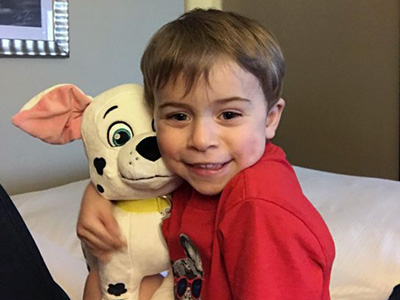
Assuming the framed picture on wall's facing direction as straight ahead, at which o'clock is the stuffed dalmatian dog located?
The stuffed dalmatian dog is roughly at 12 o'clock from the framed picture on wall.

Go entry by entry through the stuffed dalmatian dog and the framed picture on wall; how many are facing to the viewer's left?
0

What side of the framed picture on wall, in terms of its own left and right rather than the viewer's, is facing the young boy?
front

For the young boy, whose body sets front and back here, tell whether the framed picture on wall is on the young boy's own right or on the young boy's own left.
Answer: on the young boy's own right

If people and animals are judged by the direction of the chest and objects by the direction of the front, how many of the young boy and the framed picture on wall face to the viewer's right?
0

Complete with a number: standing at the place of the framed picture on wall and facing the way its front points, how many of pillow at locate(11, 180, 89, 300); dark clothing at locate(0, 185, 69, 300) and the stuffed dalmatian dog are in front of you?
3

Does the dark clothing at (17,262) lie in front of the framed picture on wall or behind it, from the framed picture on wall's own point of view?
in front

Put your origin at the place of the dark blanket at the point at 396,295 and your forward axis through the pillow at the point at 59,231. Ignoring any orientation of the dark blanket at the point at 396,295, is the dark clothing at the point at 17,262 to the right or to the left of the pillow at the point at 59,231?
left

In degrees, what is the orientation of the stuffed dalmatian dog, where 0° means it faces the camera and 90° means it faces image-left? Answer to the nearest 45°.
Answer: approximately 315°

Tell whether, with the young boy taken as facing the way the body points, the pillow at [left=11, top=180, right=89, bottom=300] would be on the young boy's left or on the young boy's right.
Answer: on the young boy's right
